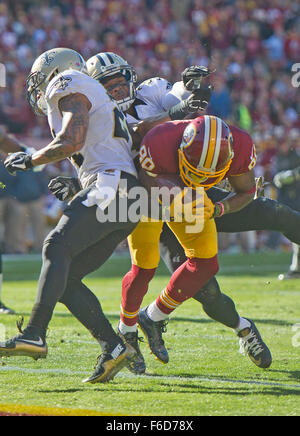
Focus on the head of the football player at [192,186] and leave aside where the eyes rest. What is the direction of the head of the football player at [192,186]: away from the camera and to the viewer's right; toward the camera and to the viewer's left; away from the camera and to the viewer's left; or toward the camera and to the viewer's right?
toward the camera and to the viewer's left

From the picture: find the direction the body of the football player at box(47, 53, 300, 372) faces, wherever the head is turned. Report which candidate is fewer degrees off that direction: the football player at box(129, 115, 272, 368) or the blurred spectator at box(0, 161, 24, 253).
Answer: the football player

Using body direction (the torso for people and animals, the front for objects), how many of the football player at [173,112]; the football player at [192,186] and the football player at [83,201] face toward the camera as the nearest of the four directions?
2

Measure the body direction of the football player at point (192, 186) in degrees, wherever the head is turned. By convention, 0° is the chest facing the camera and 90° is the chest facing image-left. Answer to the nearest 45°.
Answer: approximately 0°

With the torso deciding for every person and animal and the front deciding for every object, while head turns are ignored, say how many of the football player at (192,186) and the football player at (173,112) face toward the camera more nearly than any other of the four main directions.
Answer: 2
